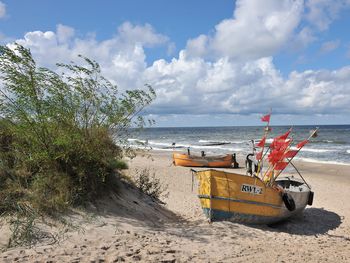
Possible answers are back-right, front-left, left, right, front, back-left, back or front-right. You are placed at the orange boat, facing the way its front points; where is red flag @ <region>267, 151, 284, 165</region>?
left

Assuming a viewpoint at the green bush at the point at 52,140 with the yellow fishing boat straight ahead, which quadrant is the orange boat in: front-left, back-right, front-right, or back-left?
front-left

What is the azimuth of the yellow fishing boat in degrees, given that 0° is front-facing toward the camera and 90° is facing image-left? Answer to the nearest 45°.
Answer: approximately 45°

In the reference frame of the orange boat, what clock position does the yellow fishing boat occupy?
The yellow fishing boat is roughly at 9 o'clock from the orange boat.

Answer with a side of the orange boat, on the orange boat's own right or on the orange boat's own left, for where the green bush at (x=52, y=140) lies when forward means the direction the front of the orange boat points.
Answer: on the orange boat's own left

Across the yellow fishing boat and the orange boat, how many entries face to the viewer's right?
0

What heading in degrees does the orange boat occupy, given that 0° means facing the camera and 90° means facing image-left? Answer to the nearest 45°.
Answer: approximately 90°

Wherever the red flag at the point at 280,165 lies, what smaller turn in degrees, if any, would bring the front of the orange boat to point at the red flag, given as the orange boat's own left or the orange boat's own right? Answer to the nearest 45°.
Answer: approximately 90° to the orange boat's own left
